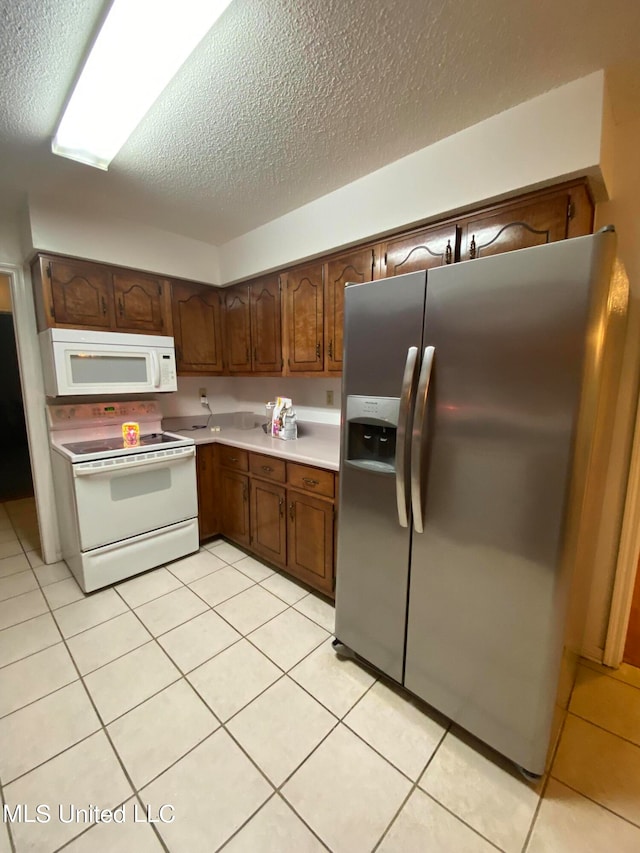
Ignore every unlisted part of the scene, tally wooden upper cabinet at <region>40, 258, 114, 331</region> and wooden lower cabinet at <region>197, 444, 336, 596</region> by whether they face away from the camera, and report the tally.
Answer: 0

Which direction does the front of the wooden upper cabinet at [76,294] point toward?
toward the camera

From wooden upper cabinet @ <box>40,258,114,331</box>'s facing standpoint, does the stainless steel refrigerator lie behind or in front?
in front

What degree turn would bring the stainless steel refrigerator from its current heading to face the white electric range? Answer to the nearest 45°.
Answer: approximately 45° to its right

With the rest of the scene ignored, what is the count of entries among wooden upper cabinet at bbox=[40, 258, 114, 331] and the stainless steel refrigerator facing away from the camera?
0

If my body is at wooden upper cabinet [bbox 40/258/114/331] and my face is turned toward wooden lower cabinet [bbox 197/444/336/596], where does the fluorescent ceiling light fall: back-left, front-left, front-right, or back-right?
front-right

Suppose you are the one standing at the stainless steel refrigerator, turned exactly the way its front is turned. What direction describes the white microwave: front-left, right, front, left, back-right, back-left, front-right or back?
front-right

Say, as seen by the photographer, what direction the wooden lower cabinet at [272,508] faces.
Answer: facing the viewer and to the left of the viewer

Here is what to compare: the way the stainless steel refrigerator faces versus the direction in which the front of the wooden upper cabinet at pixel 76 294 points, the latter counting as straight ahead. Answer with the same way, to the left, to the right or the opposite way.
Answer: to the right

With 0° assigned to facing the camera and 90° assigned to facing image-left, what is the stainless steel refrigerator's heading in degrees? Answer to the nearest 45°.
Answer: approximately 45°

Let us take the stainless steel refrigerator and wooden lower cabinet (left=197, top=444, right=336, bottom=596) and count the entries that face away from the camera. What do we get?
0

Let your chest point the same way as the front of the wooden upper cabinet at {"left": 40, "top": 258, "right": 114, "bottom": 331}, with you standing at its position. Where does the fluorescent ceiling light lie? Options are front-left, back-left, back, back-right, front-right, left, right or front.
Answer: front
